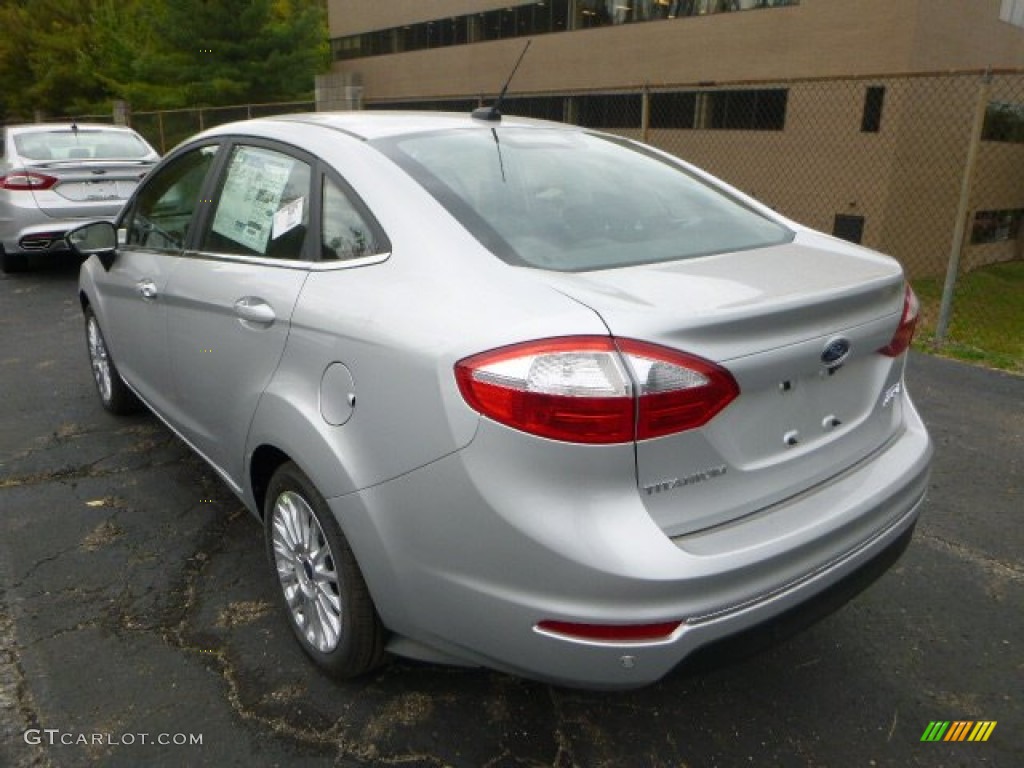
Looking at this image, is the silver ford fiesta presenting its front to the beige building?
no

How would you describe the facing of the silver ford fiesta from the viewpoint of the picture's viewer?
facing away from the viewer and to the left of the viewer

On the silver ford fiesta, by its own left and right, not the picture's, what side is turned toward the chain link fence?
right

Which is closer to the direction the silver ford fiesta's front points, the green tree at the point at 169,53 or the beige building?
the green tree

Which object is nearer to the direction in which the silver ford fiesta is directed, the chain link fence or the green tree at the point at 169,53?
the green tree

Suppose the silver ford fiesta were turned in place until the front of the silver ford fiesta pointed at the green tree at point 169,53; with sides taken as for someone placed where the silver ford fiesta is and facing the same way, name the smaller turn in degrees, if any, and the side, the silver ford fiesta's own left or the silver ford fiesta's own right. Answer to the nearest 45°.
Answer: approximately 45° to the silver ford fiesta's own right

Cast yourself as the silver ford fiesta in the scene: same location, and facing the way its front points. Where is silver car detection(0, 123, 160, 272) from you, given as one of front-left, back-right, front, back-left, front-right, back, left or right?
front

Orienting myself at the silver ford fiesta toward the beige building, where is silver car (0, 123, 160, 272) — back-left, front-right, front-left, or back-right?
front-left
